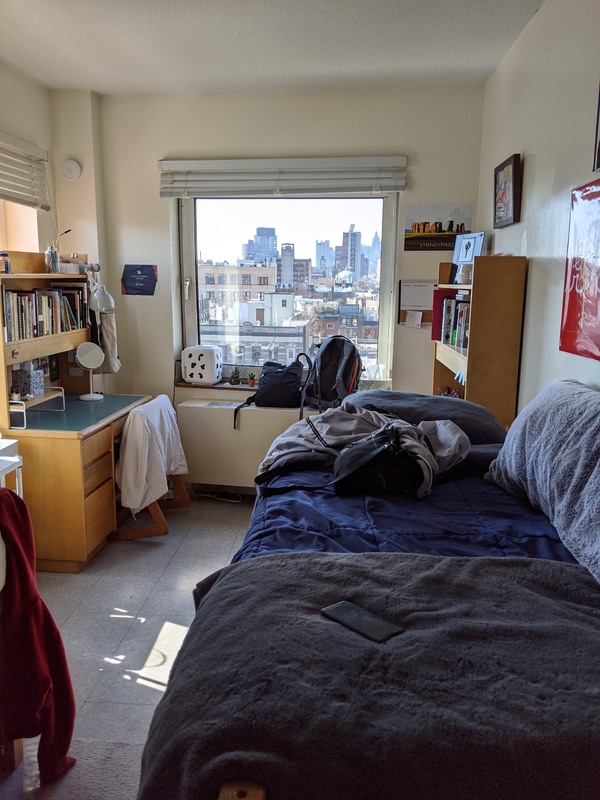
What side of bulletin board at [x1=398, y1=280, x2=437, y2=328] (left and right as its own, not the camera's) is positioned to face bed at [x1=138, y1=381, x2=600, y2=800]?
front

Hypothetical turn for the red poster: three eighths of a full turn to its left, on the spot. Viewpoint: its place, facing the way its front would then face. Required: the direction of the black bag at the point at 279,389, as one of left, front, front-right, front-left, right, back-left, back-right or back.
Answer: back-left

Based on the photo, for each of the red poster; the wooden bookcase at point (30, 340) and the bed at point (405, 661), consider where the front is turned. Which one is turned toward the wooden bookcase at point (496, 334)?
the wooden bookcase at point (30, 340)

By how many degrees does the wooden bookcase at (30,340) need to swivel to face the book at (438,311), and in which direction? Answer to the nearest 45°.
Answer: approximately 45° to its left

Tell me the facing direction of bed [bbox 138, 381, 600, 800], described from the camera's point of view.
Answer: facing the viewer

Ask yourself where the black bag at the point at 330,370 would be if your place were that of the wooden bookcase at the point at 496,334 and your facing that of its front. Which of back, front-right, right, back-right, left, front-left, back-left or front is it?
front-right

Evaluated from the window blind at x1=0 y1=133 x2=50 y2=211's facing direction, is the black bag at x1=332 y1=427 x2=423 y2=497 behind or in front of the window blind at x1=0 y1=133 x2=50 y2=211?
in front

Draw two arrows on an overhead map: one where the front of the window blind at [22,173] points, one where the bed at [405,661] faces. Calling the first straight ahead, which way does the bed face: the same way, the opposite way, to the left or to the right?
to the right

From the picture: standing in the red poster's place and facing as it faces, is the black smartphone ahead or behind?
ahead

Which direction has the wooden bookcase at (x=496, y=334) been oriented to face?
to the viewer's left

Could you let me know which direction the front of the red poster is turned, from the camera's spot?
facing the viewer and to the left of the viewer

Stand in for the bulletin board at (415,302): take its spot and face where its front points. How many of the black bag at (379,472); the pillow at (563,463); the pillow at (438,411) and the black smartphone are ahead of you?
4

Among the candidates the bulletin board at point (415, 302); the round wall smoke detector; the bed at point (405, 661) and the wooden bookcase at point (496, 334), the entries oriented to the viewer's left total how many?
1

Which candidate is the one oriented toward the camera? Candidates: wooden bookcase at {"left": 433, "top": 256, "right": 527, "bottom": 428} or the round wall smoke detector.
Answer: the round wall smoke detector

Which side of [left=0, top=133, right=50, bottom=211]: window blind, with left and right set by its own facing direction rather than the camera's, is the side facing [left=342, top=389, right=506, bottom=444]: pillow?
front

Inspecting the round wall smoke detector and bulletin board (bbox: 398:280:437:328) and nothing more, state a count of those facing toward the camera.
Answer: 2

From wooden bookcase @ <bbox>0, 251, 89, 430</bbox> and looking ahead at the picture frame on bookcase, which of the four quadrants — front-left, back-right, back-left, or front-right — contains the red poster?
front-right

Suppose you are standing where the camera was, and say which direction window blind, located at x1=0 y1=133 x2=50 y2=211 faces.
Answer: facing the viewer and to the right of the viewer

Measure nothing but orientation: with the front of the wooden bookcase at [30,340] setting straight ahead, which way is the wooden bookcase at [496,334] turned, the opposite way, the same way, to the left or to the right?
the opposite way

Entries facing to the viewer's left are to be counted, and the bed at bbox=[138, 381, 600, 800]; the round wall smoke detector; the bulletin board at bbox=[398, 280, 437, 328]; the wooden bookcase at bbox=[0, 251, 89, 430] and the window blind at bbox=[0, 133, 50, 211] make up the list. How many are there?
0

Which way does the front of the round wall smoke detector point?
toward the camera
